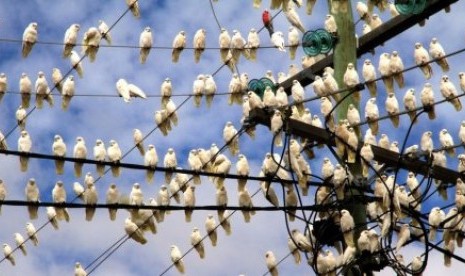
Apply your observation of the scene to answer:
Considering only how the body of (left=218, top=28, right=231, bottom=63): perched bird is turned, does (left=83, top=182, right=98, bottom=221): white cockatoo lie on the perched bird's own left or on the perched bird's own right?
on the perched bird's own right

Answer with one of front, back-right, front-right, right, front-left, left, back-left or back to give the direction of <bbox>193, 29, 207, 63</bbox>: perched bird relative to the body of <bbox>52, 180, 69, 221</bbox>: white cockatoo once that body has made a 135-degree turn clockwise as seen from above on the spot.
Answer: back-right
